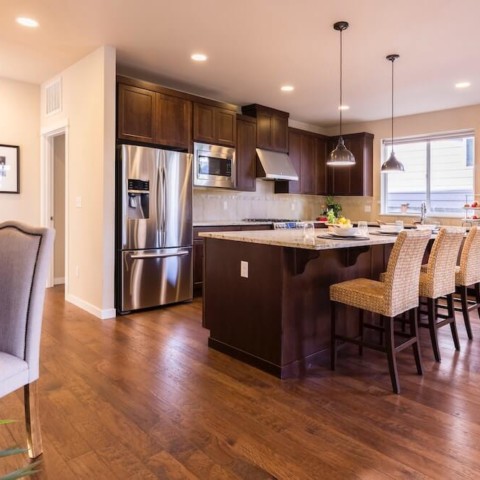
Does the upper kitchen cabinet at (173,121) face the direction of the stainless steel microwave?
no

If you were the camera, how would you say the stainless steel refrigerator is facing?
facing the viewer and to the right of the viewer

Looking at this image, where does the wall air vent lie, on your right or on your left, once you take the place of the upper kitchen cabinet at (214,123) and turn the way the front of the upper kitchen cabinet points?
on your right

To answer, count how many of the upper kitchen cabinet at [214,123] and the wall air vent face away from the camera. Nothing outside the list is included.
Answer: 0

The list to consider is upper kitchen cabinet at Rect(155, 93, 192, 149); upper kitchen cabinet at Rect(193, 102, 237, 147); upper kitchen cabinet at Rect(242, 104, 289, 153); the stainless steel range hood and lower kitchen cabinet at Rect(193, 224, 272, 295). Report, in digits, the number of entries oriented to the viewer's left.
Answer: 0

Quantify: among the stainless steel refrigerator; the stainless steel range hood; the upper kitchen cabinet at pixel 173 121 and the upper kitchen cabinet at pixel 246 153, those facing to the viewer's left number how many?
0

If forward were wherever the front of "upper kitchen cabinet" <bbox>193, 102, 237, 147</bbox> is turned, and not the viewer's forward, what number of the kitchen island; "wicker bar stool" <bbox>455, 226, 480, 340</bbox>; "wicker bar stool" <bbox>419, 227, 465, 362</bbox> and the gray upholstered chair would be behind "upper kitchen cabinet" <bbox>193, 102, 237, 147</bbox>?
0

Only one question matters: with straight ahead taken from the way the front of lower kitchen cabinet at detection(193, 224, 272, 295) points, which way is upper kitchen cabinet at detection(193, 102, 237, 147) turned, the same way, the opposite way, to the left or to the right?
the same way

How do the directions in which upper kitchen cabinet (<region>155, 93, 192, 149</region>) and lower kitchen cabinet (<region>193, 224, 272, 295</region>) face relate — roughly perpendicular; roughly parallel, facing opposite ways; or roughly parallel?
roughly parallel

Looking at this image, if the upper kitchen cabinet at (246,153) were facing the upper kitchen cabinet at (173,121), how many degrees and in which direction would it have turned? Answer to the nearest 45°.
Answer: approximately 90° to its right

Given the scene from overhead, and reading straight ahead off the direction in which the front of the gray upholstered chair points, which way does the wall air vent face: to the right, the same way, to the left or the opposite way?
the same way

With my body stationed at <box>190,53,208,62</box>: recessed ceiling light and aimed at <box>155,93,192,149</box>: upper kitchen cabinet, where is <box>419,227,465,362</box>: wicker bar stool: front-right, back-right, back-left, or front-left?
back-right

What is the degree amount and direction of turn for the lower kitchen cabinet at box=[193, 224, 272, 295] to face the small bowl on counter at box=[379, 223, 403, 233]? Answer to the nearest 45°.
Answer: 0° — it already faces it

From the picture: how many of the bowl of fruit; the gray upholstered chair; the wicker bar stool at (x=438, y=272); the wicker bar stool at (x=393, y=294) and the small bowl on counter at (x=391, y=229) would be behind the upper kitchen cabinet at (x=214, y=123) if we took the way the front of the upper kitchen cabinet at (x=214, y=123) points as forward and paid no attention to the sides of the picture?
0

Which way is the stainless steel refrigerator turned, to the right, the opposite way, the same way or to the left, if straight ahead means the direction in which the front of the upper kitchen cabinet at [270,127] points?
the same way

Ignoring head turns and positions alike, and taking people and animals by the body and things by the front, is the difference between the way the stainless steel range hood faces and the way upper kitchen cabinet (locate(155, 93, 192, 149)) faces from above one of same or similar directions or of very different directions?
same or similar directions

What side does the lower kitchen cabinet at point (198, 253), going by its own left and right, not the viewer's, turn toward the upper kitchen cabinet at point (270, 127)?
left
